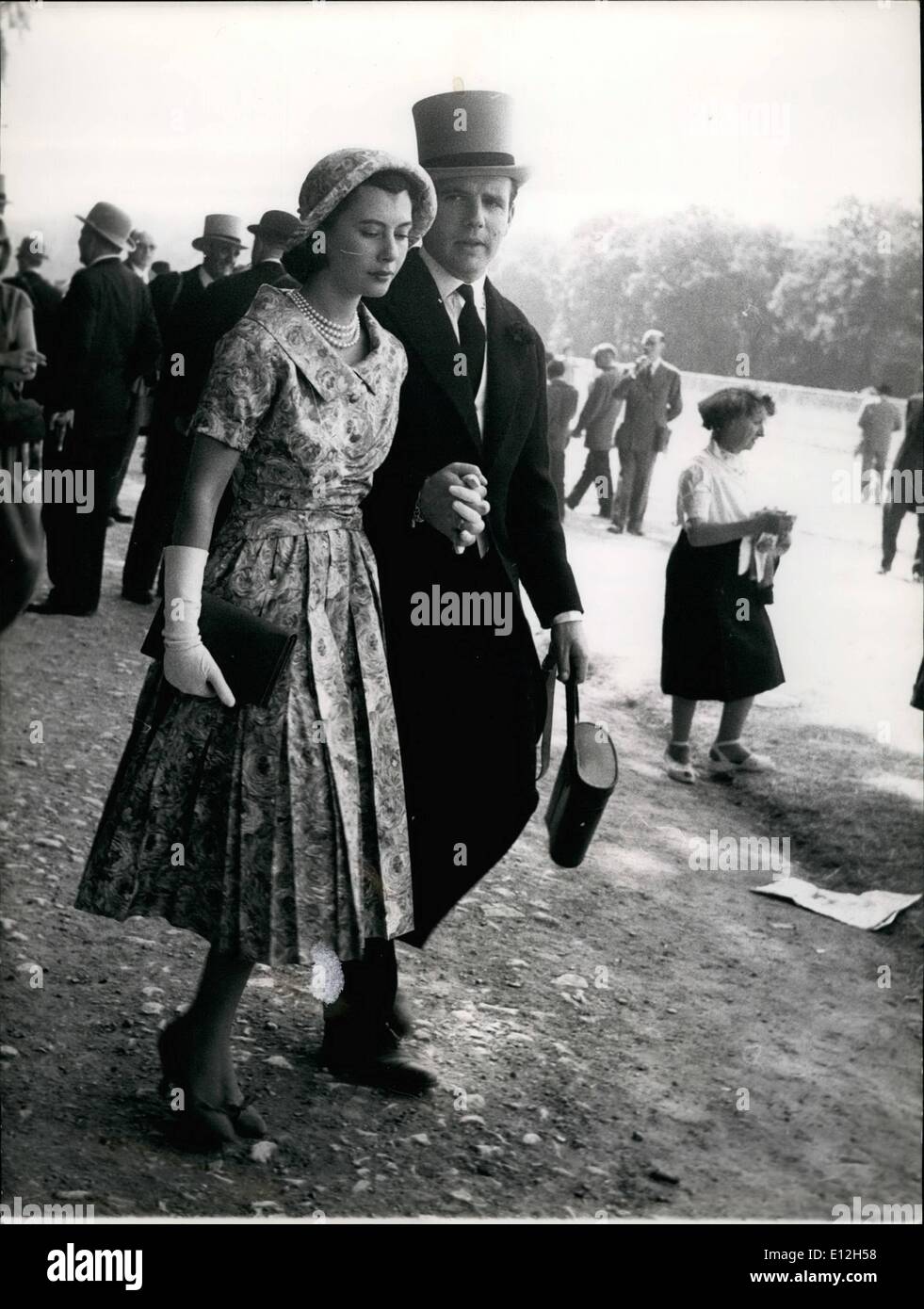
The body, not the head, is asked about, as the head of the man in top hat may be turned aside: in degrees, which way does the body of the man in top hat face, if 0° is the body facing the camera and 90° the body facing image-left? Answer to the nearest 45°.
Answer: approximately 0°
